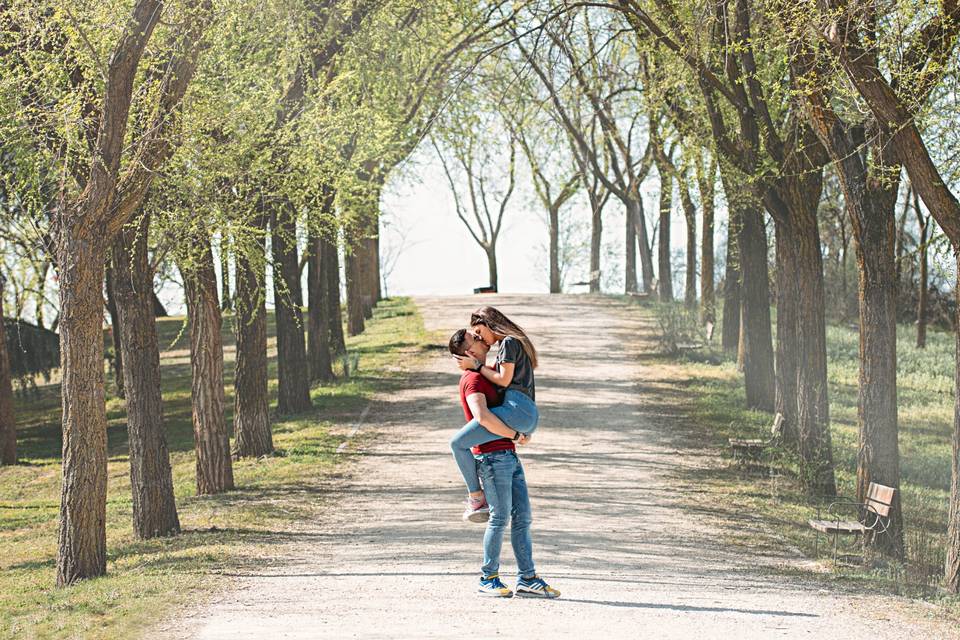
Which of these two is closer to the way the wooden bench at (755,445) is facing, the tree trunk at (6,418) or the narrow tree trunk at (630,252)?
the tree trunk

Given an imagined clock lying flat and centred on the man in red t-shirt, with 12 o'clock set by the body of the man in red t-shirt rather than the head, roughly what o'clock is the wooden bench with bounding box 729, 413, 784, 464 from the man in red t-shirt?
The wooden bench is roughly at 10 o'clock from the man in red t-shirt.

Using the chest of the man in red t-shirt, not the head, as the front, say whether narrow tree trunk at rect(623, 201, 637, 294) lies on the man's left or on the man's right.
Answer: on the man's left

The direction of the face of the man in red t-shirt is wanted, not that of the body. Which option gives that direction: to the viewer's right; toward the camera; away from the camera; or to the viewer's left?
to the viewer's right

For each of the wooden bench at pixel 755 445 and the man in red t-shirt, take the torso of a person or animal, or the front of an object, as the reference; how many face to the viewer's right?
1

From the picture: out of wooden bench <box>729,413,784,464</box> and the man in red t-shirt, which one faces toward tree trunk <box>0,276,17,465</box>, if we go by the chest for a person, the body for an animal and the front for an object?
the wooden bench

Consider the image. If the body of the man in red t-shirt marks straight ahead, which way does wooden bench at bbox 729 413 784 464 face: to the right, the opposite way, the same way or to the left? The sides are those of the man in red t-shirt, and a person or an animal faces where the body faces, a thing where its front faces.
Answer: the opposite way

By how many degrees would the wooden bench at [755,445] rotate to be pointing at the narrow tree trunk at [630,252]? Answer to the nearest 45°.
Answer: approximately 90° to its right

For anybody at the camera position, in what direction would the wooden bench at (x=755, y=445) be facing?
facing to the left of the viewer

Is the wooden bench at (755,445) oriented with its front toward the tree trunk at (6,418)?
yes

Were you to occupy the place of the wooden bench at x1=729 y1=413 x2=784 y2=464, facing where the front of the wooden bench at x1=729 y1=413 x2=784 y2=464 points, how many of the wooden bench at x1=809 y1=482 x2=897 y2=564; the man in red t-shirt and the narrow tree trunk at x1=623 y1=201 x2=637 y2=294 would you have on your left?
2

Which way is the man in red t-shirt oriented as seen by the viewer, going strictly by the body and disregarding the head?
to the viewer's right

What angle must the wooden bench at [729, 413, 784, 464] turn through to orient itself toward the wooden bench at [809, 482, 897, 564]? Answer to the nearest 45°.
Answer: approximately 90° to its left

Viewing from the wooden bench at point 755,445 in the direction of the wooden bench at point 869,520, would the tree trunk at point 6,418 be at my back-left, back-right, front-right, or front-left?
back-right
